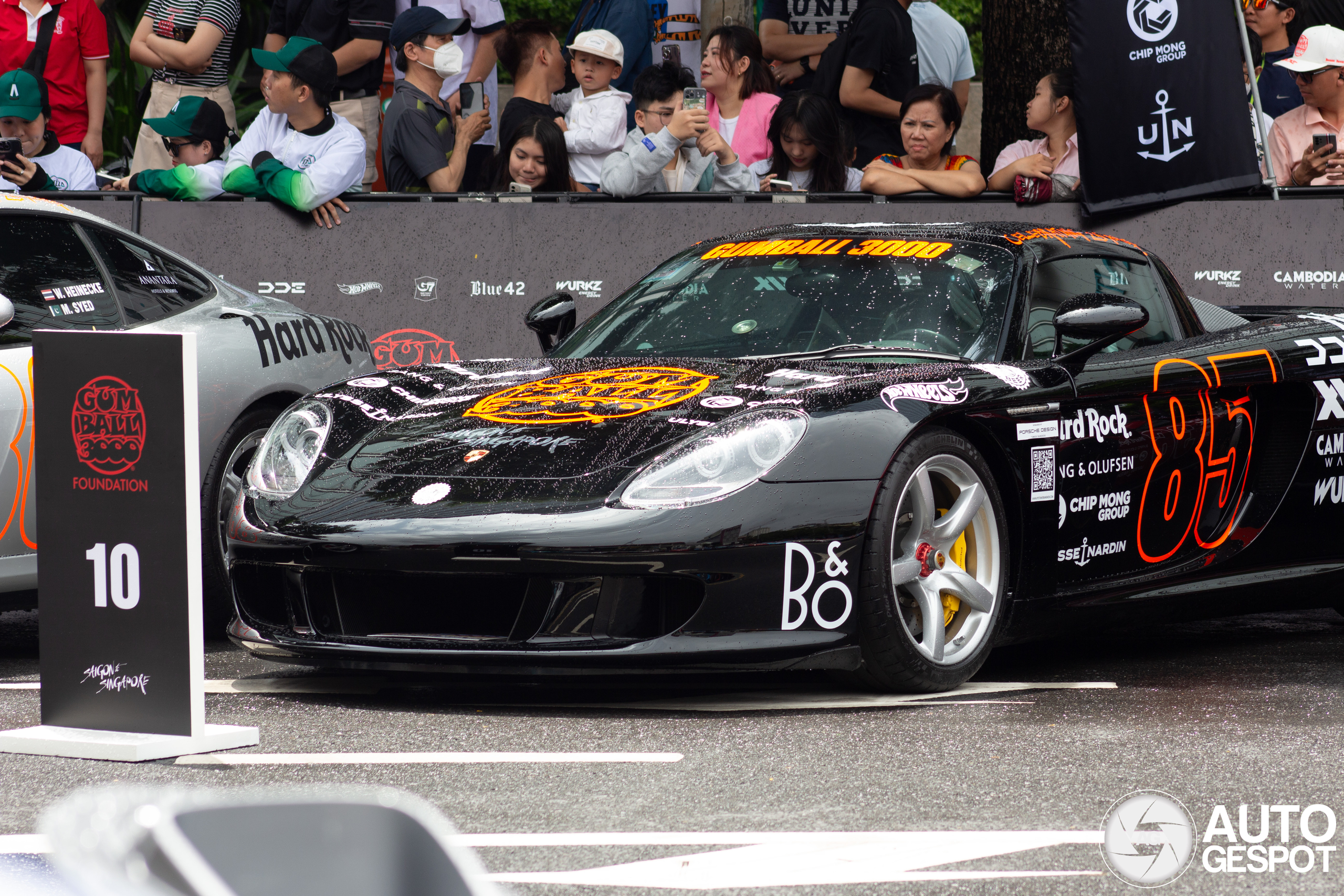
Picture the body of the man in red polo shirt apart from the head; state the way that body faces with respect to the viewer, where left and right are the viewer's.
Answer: facing the viewer

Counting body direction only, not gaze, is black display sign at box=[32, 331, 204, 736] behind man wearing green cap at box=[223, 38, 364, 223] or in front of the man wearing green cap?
in front

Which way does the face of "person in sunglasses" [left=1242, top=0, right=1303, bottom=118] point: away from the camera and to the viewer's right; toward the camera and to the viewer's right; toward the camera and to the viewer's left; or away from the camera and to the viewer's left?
toward the camera and to the viewer's left

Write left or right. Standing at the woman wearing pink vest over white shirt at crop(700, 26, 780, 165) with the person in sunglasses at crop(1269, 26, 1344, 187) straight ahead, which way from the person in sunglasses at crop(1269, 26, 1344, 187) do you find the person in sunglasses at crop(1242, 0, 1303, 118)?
left

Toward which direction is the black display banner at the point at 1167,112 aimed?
toward the camera

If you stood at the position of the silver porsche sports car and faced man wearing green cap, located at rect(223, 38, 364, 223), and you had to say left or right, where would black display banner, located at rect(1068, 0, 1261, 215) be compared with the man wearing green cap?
right

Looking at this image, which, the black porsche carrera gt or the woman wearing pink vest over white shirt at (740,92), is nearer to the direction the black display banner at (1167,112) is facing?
the black porsche carrera gt

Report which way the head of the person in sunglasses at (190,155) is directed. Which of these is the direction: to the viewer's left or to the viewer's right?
to the viewer's left

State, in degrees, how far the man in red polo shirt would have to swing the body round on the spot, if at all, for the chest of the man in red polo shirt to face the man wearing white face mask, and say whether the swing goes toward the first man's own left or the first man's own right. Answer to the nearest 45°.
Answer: approximately 45° to the first man's own left

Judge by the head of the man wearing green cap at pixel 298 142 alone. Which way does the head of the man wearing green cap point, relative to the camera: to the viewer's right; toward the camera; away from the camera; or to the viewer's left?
to the viewer's left

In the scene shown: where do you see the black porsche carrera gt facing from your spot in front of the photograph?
facing the viewer and to the left of the viewer

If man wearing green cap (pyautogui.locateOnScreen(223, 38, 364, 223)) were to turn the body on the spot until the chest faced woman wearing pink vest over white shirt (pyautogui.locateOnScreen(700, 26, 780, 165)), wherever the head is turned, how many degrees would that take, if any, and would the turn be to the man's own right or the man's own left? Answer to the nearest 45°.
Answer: approximately 135° to the man's own left

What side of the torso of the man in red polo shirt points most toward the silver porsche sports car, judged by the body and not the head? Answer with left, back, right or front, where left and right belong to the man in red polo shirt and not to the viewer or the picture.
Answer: front

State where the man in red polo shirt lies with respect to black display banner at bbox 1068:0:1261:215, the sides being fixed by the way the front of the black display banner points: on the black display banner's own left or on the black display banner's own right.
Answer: on the black display banner's own right
